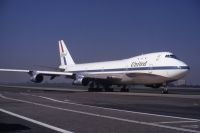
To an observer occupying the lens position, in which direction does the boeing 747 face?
facing the viewer and to the right of the viewer
